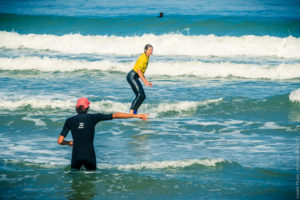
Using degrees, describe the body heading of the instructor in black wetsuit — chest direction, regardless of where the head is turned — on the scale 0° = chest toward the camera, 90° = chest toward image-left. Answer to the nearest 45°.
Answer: approximately 180°
